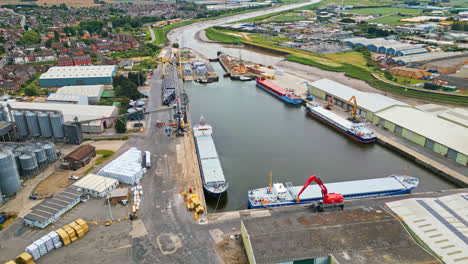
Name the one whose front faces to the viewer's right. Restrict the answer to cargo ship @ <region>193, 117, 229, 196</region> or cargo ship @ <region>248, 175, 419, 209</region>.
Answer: cargo ship @ <region>248, 175, 419, 209</region>

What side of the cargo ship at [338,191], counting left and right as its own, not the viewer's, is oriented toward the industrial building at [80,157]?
back

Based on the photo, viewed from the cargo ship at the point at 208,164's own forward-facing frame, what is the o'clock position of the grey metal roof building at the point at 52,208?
The grey metal roof building is roughly at 2 o'clock from the cargo ship.

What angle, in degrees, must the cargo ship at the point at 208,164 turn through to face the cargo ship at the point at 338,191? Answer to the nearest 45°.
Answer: approximately 45° to its left

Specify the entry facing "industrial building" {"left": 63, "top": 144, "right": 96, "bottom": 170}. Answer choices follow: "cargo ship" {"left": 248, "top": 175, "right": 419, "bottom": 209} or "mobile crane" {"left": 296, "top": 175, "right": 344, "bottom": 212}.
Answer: the mobile crane

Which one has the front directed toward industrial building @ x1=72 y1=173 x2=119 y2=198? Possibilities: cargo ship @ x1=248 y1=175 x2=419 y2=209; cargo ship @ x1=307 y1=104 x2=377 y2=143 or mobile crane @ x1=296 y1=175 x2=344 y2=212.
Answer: the mobile crane

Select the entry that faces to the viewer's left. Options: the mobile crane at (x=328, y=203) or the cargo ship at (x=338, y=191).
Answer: the mobile crane

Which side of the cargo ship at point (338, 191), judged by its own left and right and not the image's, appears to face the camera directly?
right

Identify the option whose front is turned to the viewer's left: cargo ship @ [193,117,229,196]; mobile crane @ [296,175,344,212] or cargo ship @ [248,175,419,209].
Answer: the mobile crane

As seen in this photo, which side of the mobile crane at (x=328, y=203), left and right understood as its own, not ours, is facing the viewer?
left

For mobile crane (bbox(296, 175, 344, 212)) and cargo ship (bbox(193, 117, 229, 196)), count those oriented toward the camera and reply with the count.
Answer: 1

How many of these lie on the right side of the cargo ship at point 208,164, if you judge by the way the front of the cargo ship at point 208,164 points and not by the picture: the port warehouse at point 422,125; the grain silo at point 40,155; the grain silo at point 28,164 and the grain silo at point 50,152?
3

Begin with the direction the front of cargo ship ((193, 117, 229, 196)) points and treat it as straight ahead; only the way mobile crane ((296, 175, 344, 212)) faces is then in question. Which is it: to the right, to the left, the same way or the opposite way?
to the right
